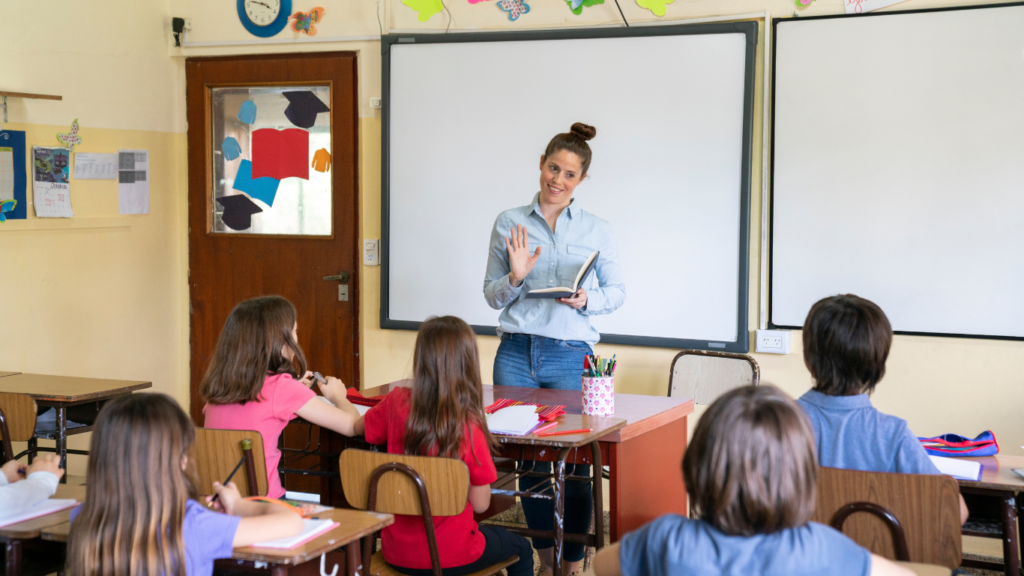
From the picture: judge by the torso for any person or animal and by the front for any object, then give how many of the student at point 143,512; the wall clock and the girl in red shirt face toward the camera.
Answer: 1

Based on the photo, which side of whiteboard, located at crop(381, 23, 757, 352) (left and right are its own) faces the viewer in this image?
front

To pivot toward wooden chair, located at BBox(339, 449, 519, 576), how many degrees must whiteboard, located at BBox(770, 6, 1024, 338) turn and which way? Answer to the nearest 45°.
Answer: approximately 45° to its right

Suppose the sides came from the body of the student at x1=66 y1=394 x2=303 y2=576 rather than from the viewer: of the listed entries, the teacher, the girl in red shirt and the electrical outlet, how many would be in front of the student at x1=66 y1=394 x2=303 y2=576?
3

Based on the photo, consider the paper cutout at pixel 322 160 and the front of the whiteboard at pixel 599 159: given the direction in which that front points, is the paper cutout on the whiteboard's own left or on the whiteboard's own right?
on the whiteboard's own right

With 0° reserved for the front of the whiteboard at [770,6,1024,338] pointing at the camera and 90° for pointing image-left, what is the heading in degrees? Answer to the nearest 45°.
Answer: approximately 0°

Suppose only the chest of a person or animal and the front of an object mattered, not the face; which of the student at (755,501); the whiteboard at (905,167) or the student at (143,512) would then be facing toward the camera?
the whiteboard

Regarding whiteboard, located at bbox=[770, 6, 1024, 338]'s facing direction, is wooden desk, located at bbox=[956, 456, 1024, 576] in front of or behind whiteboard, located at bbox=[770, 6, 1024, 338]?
in front

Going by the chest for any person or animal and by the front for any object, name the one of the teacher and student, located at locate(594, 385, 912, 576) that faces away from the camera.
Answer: the student

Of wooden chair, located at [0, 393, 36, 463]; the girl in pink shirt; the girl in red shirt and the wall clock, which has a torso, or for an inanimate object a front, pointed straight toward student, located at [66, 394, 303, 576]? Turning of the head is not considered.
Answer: the wall clock

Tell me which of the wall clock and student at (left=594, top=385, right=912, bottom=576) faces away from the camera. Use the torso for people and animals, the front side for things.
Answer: the student

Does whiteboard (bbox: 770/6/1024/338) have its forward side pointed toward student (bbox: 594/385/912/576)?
yes

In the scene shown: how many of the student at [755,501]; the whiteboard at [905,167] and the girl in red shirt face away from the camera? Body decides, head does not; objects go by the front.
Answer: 2

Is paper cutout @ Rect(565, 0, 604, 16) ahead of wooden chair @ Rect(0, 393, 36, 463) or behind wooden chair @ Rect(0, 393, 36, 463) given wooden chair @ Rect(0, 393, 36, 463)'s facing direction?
ahead

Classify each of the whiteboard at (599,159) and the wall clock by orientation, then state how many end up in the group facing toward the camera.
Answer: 2

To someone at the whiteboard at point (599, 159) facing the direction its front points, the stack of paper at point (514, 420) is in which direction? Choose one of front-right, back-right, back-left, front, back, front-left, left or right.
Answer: front

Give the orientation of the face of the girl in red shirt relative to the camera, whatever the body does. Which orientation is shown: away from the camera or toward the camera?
away from the camera

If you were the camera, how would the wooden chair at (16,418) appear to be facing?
facing away from the viewer and to the right of the viewer

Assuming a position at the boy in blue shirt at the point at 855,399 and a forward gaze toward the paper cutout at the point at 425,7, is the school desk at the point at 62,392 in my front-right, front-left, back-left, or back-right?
front-left
